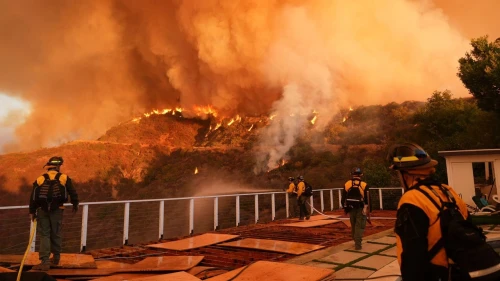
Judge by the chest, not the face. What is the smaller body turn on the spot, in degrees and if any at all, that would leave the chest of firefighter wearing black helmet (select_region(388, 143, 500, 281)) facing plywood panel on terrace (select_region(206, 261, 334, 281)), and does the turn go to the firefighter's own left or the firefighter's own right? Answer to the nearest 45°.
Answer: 0° — they already face it

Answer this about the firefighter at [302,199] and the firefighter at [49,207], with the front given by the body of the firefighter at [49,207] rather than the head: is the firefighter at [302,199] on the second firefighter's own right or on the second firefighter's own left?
on the second firefighter's own right

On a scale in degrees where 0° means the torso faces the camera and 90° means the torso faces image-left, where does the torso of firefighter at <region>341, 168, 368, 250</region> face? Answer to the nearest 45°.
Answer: approximately 180°

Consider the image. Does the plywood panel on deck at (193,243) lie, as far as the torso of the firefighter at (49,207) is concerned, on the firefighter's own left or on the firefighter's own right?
on the firefighter's own right

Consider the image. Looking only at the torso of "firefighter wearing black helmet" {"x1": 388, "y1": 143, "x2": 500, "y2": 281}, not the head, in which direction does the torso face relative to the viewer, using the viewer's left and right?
facing away from the viewer and to the left of the viewer

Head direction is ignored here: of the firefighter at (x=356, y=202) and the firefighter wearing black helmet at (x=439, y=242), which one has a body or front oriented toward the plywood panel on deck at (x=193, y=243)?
the firefighter wearing black helmet

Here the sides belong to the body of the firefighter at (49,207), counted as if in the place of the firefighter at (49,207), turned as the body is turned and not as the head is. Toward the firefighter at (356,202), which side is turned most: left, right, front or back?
right

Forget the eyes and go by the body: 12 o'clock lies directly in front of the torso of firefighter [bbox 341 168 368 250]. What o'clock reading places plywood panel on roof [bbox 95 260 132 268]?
The plywood panel on roof is roughly at 8 o'clock from the firefighter.

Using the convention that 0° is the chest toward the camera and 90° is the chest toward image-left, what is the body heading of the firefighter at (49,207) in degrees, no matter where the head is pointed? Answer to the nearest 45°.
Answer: approximately 180°

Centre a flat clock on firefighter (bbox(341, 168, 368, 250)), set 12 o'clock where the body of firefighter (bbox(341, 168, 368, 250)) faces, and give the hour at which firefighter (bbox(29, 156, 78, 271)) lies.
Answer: firefighter (bbox(29, 156, 78, 271)) is roughly at 8 o'clock from firefighter (bbox(341, 168, 368, 250)).
